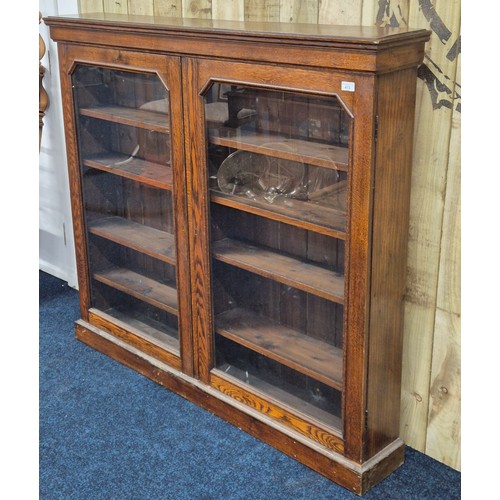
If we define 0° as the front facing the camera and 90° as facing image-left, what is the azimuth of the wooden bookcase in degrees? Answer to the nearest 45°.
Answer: approximately 45°
